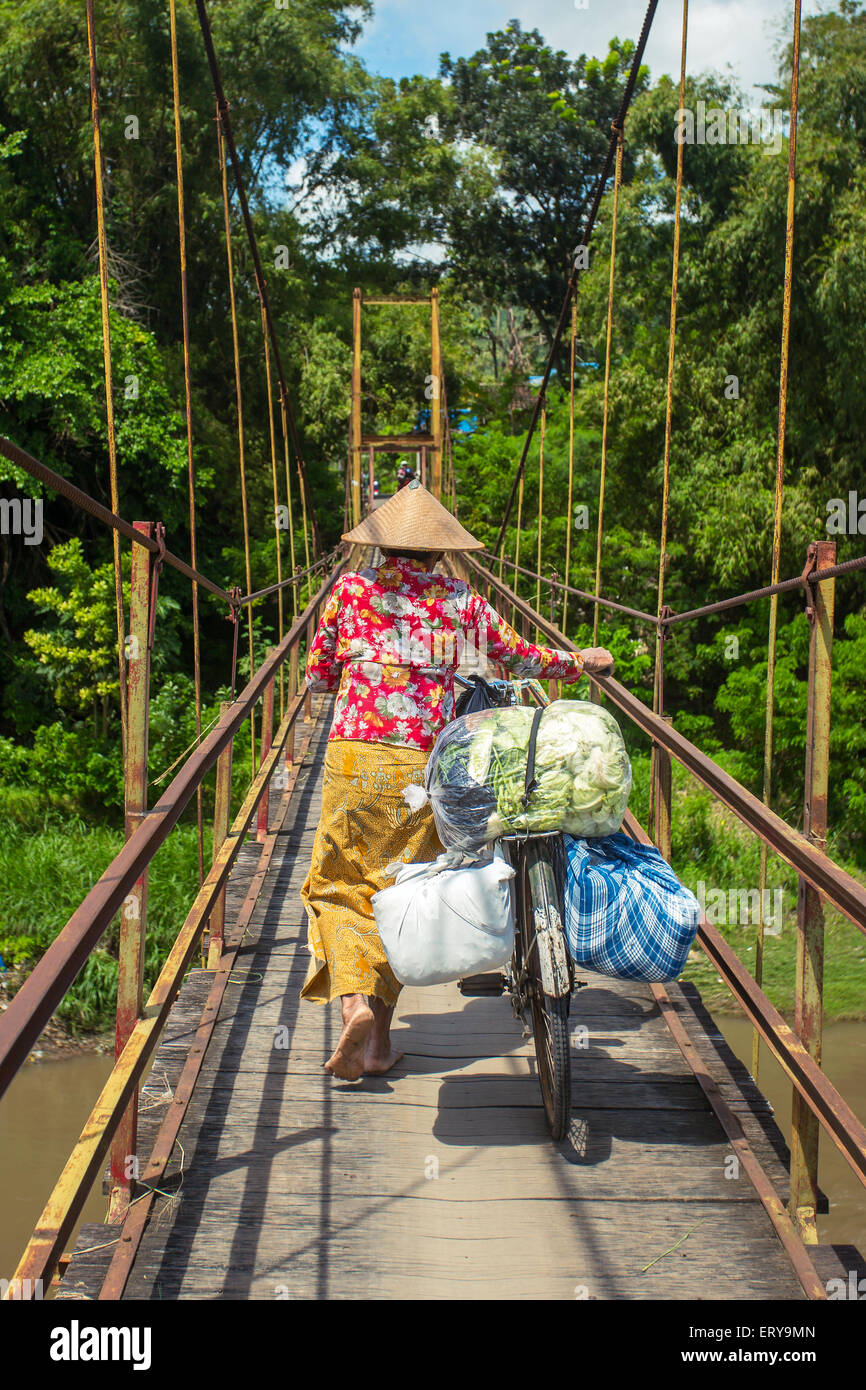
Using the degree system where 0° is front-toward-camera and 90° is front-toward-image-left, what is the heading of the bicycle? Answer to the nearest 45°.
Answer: approximately 180°
